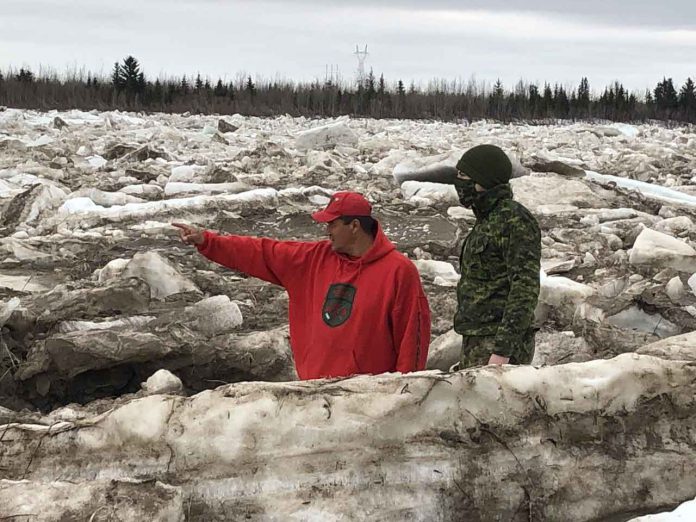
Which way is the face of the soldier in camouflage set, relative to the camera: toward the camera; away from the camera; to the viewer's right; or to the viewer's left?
to the viewer's left

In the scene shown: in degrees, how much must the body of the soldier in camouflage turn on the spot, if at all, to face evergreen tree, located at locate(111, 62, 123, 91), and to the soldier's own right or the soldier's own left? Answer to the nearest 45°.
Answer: approximately 45° to the soldier's own right

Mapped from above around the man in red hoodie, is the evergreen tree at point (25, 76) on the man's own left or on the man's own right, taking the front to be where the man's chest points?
on the man's own right

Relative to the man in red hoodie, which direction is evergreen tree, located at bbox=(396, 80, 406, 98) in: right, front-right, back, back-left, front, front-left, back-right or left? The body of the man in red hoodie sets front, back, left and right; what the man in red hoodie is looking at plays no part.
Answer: back-right

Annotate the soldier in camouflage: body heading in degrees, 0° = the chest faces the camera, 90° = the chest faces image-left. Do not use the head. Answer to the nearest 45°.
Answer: approximately 90°

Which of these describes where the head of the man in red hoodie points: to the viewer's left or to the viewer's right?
to the viewer's left

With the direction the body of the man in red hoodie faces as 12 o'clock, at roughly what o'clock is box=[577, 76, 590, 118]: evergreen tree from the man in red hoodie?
The evergreen tree is roughly at 5 o'clock from the man in red hoodie.

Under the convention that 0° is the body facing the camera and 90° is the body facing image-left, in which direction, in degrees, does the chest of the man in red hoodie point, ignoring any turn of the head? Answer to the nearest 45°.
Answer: approximately 45°

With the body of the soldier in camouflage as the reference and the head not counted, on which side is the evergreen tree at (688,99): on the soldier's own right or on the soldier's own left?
on the soldier's own right

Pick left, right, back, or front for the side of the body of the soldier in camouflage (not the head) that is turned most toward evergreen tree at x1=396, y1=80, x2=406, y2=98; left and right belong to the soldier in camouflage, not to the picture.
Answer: right
